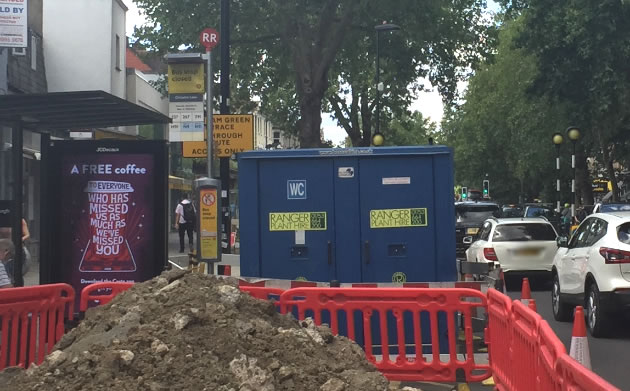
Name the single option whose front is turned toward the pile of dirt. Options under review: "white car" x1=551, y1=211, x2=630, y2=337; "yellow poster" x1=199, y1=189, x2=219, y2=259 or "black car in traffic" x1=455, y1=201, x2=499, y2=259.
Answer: the yellow poster

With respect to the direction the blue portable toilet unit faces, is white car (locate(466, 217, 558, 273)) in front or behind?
behind

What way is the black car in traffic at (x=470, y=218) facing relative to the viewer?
away from the camera

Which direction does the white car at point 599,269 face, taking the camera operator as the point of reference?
facing away from the viewer and to the left of the viewer

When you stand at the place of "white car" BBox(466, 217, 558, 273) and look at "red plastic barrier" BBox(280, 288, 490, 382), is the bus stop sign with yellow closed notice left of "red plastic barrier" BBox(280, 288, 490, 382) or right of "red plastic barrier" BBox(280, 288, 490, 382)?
right

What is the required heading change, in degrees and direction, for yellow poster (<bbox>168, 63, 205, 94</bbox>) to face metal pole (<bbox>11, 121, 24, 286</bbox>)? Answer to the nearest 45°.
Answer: approximately 45° to its right

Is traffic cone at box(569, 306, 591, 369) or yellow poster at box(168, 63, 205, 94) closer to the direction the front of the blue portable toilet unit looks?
the traffic cone

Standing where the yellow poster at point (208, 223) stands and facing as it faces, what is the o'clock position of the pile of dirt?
The pile of dirt is roughly at 12 o'clock from the yellow poster.

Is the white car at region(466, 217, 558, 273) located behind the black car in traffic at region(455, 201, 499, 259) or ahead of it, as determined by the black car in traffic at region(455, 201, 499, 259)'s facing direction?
behind

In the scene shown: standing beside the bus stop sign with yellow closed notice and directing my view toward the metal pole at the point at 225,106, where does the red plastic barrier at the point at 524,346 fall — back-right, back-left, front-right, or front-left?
back-right
